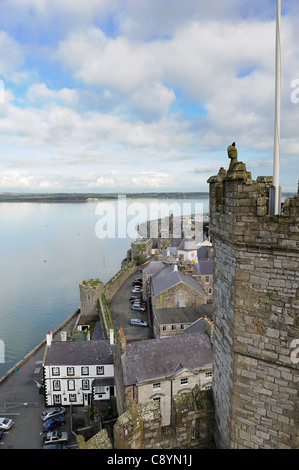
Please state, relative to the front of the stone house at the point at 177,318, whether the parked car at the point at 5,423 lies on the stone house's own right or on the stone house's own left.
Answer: on the stone house's own right

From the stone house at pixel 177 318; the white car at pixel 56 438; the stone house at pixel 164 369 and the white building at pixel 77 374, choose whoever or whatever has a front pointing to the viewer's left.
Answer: the white car

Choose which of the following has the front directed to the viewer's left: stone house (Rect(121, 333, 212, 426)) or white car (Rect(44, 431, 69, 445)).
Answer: the white car

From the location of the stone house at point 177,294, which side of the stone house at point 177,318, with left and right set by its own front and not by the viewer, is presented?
back

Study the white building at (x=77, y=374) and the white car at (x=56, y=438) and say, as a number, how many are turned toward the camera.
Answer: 1

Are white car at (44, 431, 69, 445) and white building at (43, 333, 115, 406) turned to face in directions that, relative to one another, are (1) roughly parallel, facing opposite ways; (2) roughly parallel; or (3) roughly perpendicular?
roughly perpendicular

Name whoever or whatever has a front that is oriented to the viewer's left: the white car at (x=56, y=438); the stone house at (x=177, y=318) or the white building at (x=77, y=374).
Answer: the white car

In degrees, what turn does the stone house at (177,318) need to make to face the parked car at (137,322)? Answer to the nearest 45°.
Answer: approximately 135° to its right

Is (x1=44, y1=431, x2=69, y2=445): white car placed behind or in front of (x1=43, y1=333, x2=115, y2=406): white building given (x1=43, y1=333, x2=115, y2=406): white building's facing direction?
in front
